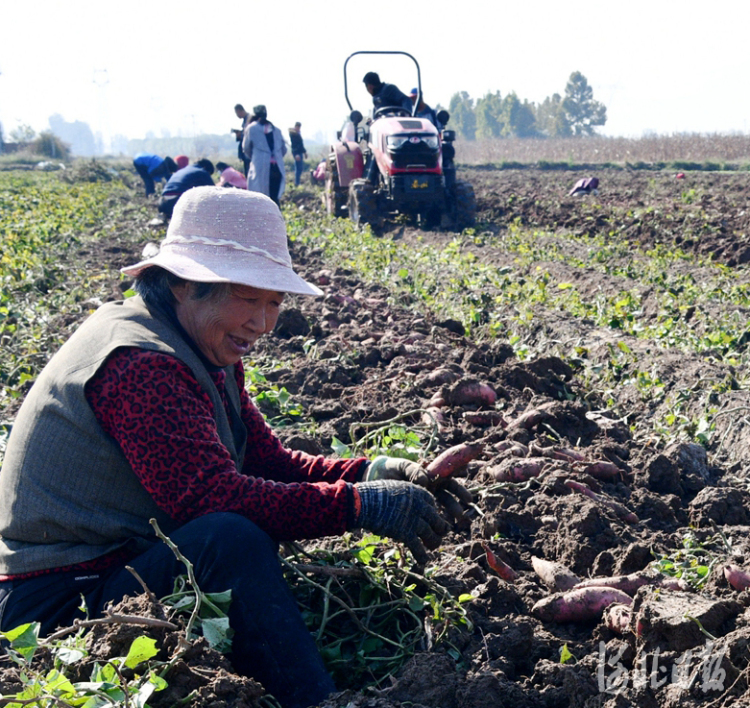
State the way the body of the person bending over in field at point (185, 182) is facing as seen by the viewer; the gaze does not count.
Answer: to the viewer's right

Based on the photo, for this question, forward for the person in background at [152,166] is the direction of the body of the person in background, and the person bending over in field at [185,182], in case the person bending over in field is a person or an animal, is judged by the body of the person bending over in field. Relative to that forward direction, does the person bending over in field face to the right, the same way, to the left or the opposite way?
the same way

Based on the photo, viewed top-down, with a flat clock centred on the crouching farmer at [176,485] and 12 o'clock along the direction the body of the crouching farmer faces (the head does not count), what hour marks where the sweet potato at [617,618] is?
The sweet potato is roughly at 12 o'clock from the crouching farmer.

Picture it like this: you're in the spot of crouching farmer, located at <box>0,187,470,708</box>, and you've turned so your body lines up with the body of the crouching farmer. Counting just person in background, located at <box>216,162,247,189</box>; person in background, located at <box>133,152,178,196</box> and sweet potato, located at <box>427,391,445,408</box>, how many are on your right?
0

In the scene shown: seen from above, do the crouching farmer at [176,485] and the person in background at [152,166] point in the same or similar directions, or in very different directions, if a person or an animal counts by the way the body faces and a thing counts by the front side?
same or similar directions

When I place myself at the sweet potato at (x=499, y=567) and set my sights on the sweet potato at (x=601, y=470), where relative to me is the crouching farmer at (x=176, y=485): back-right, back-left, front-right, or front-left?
back-left

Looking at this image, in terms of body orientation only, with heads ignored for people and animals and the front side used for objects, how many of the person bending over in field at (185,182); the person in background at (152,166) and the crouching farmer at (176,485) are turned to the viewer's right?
3

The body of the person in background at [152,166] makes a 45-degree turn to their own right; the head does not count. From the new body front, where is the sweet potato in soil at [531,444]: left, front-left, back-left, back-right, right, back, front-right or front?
front-right

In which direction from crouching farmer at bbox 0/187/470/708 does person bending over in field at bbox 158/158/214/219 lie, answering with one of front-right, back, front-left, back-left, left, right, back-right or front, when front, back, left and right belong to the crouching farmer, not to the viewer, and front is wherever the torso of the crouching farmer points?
left

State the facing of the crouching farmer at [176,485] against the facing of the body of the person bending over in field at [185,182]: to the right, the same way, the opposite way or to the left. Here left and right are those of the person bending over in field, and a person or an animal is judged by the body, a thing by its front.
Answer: the same way

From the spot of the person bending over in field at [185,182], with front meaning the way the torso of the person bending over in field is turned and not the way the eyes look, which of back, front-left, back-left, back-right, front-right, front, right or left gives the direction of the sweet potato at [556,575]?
right

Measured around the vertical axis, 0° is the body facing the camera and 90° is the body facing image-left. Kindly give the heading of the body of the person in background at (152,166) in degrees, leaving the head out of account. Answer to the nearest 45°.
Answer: approximately 270°

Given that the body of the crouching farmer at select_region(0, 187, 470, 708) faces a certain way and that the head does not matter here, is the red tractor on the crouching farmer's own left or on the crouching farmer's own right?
on the crouching farmer's own left

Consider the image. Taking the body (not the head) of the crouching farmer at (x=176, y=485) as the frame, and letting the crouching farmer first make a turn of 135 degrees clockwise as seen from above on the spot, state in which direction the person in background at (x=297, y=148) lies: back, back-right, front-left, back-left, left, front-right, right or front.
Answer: back-right

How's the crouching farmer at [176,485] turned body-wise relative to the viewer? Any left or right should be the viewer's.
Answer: facing to the right of the viewer

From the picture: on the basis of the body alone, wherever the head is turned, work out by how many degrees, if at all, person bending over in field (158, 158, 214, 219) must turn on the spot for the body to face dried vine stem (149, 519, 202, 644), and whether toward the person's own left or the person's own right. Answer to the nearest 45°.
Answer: approximately 90° to the person's own right

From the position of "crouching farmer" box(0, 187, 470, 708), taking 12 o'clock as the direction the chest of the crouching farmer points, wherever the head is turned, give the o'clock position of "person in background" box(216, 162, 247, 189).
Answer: The person in background is roughly at 9 o'clock from the crouching farmer.
